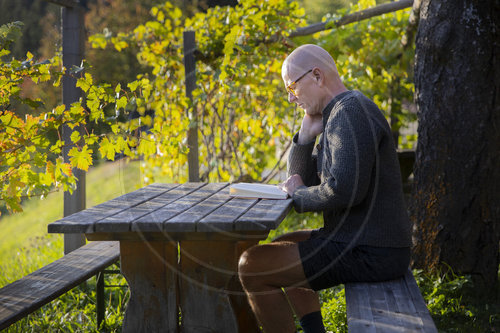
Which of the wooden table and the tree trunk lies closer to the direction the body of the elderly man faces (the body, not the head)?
the wooden table

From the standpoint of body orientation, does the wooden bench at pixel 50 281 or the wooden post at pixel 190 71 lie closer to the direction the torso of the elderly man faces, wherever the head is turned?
the wooden bench

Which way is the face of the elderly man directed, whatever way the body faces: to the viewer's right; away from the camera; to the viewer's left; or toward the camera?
to the viewer's left

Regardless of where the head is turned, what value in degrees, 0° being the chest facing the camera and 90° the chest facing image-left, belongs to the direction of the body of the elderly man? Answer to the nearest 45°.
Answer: approximately 90°

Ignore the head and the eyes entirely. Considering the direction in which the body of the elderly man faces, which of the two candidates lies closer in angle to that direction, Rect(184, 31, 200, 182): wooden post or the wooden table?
the wooden table

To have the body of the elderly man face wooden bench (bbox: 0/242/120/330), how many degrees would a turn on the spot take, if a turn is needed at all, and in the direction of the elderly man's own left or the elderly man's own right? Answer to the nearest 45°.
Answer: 0° — they already face it

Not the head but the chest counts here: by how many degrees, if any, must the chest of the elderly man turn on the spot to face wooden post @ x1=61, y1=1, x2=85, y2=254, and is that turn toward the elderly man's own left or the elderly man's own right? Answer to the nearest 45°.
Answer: approximately 45° to the elderly man's own right

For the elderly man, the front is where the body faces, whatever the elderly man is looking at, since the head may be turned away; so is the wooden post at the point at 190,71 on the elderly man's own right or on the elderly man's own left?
on the elderly man's own right
